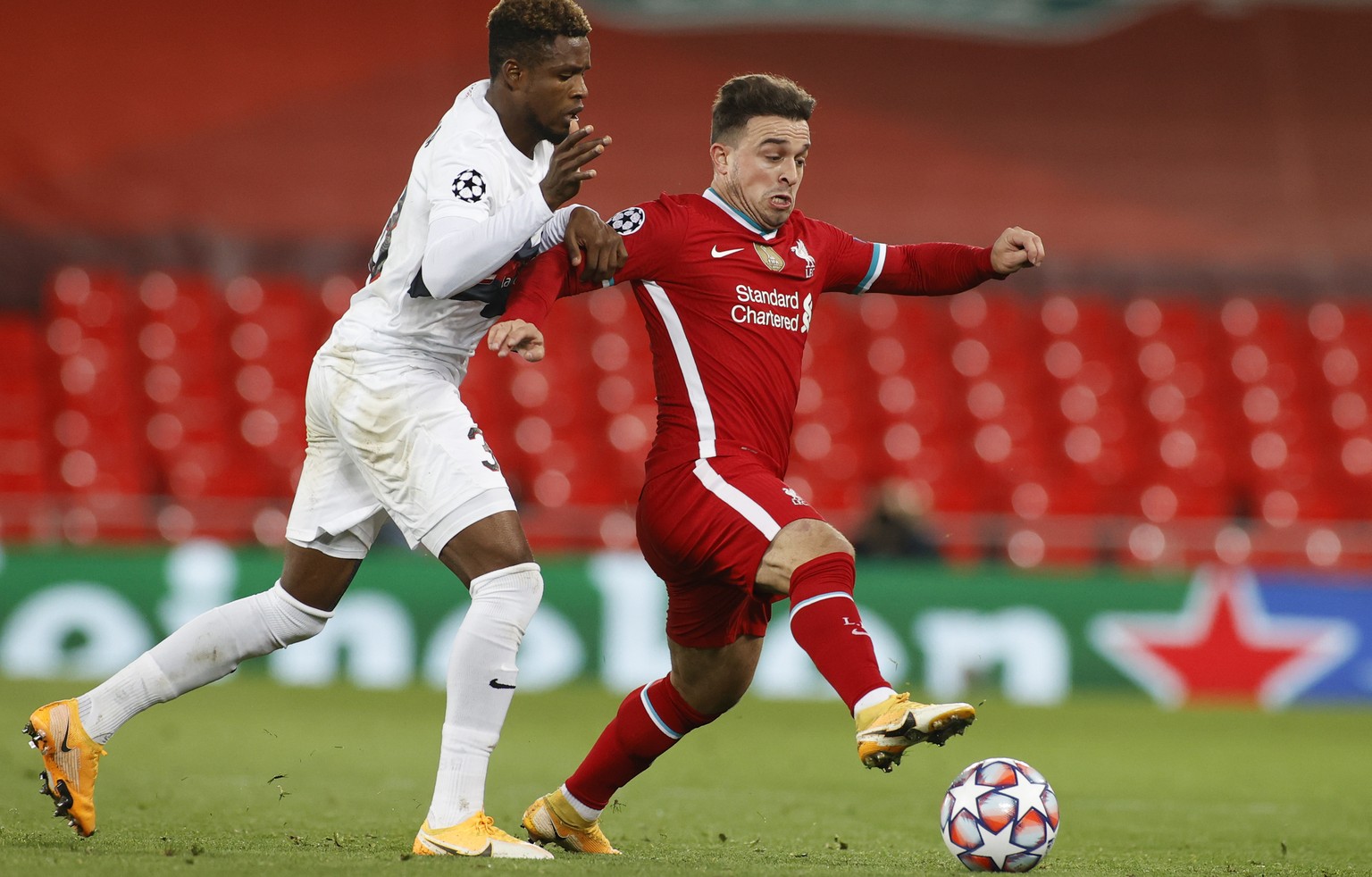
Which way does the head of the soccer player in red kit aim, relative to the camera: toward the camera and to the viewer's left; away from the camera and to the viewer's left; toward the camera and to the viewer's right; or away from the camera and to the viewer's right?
toward the camera and to the viewer's right

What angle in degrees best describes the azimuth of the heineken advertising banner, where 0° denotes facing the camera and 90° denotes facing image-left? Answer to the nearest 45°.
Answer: approximately 0°

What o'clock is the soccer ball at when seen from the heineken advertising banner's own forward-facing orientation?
The soccer ball is roughly at 12 o'clock from the heineken advertising banner.

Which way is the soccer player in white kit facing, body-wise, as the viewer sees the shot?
to the viewer's right

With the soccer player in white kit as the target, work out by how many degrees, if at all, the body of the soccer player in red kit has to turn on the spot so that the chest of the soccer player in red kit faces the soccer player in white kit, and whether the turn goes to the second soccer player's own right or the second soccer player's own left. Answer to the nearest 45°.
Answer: approximately 135° to the second soccer player's own right

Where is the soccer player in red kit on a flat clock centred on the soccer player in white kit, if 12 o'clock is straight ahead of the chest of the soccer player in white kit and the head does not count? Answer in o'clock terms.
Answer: The soccer player in red kit is roughly at 12 o'clock from the soccer player in white kit.

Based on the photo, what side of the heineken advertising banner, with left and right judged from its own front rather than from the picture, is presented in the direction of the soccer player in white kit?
front

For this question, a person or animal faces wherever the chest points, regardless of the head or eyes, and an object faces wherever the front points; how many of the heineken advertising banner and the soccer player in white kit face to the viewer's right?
1

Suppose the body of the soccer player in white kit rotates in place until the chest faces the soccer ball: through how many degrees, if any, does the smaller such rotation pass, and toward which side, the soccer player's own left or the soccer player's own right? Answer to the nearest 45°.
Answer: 0° — they already face it

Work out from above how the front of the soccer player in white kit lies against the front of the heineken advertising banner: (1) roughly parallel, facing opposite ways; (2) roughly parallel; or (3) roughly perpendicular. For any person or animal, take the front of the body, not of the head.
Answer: roughly perpendicular

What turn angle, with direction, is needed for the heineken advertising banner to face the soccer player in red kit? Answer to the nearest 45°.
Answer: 0° — it already faces them
